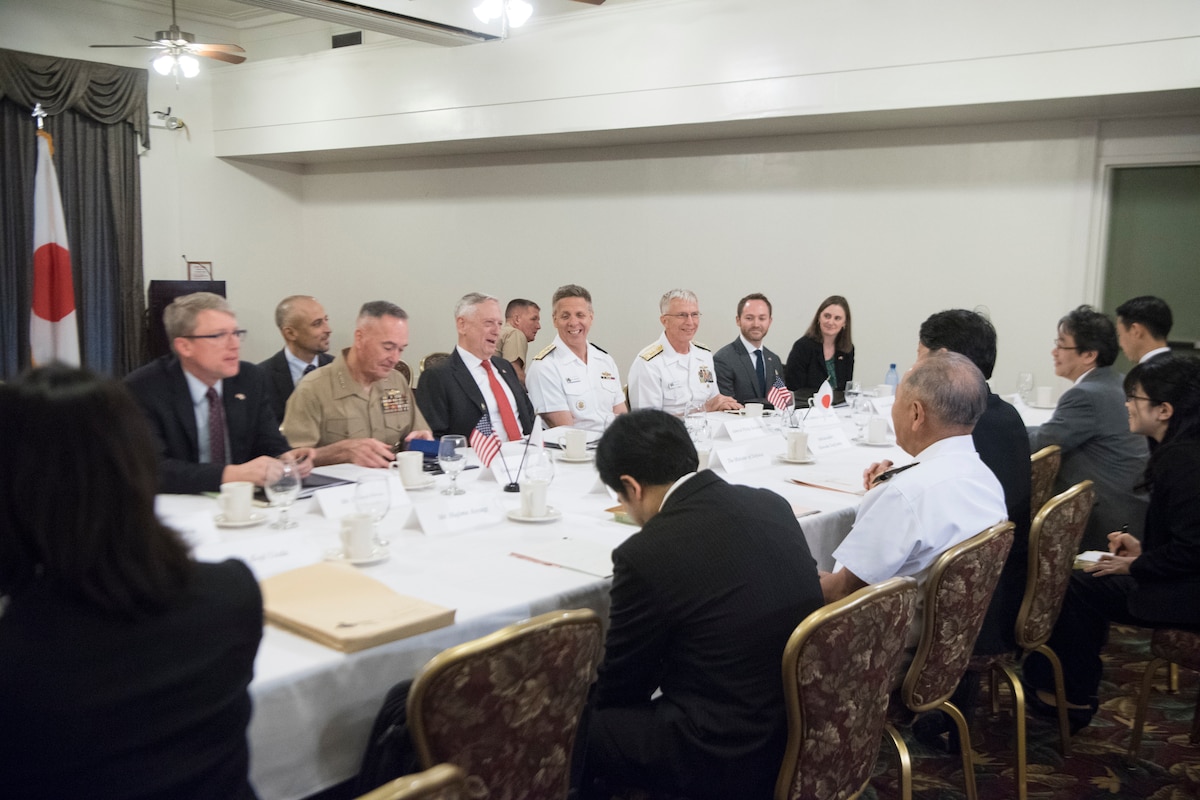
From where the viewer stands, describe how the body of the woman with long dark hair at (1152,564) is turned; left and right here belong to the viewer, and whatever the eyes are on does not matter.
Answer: facing to the left of the viewer

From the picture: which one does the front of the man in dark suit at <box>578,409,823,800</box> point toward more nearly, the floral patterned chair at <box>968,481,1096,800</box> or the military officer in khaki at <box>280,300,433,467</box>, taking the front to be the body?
the military officer in khaki

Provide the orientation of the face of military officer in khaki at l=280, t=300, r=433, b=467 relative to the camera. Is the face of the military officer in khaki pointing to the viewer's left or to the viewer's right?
to the viewer's right

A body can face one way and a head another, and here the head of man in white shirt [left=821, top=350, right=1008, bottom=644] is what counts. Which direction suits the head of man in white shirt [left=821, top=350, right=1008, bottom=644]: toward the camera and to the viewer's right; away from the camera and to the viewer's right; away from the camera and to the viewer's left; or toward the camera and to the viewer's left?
away from the camera and to the viewer's left

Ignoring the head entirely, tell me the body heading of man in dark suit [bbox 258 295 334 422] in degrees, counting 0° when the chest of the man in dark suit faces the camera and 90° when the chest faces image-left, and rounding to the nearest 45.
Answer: approximately 315°

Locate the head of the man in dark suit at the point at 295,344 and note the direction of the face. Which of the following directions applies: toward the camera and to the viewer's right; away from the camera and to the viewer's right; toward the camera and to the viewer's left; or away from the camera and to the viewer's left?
toward the camera and to the viewer's right

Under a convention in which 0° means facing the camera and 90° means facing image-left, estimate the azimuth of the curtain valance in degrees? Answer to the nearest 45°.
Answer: approximately 315°

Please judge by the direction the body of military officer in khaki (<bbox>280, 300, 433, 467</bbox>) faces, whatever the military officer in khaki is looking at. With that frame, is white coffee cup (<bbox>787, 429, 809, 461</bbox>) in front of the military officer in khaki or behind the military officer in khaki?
in front

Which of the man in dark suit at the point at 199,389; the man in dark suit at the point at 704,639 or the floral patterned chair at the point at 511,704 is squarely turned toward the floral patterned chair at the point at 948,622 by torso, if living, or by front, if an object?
the man in dark suit at the point at 199,389

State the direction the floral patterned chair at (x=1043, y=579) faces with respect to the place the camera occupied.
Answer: facing away from the viewer and to the left of the viewer

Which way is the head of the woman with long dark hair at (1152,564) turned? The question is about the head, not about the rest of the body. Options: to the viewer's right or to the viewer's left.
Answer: to the viewer's left
